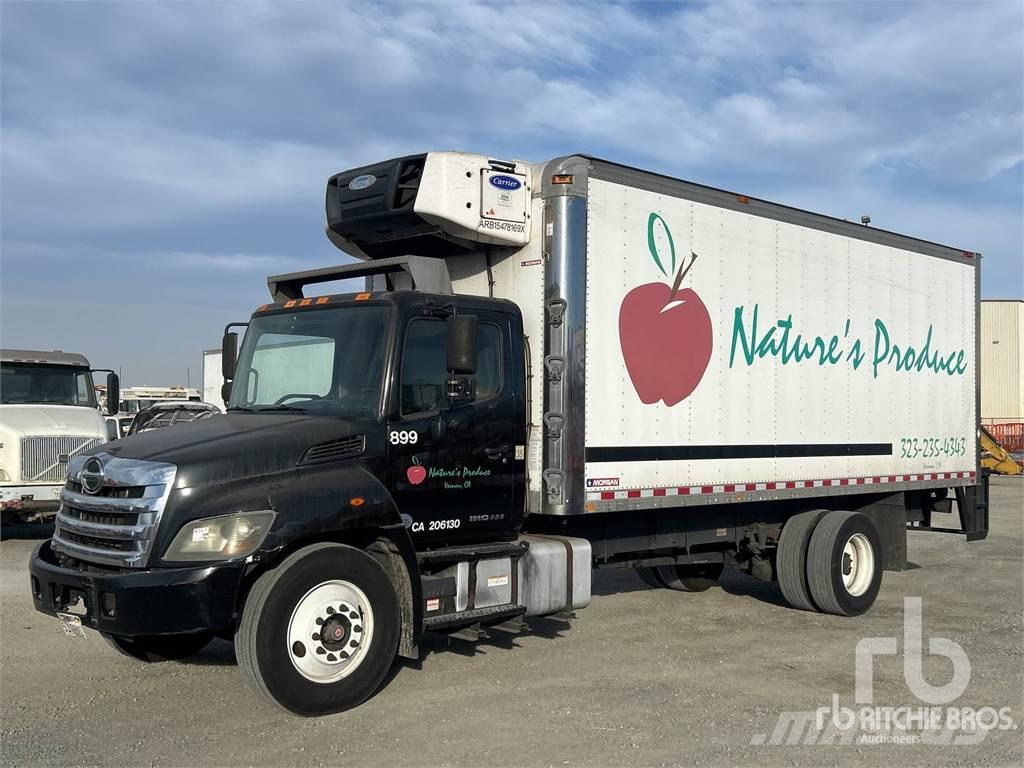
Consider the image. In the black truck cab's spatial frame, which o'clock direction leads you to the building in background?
The building in background is roughly at 6 o'clock from the black truck cab.

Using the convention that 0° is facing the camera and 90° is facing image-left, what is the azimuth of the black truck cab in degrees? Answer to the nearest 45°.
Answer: approximately 45°

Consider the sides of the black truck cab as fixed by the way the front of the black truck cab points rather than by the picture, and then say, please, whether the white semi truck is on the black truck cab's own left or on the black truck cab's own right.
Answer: on the black truck cab's own right
